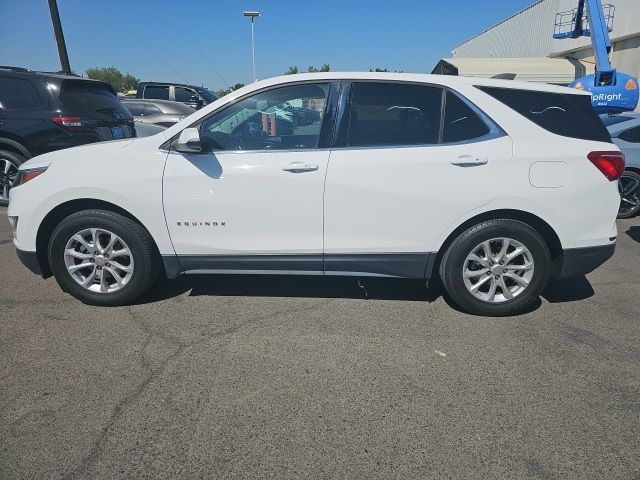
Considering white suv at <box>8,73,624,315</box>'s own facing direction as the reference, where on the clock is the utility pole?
The utility pole is roughly at 2 o'clock from the white suv.

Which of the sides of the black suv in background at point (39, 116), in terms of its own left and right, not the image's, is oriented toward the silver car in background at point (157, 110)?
right

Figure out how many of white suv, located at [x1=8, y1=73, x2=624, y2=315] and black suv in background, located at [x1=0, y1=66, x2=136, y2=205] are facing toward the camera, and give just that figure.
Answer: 0

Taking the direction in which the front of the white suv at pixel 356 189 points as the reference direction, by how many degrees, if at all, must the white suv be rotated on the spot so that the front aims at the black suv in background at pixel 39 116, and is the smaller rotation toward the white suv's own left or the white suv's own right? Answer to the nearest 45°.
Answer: approximately 45° to the white suv's own right

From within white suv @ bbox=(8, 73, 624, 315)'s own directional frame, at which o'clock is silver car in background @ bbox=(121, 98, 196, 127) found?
The silver car in background is roughly at 2 o'clock from the white suv.

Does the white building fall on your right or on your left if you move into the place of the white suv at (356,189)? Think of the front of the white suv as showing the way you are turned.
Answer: on your right

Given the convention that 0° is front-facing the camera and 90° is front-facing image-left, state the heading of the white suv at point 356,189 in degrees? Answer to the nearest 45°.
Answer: approximately 90°

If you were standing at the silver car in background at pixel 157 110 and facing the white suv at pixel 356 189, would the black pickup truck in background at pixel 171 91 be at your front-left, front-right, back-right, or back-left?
back-left

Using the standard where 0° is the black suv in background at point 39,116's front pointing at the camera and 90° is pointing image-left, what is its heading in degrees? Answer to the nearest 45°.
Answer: approximately 135°

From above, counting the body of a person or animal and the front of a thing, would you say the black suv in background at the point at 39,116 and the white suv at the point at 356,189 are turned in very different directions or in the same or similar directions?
same or similar directions

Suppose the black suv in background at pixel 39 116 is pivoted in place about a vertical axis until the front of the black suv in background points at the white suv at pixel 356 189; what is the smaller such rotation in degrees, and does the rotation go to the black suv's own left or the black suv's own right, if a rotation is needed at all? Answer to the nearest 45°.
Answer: approximately 180°

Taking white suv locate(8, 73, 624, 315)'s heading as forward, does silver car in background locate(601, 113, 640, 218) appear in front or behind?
behind
